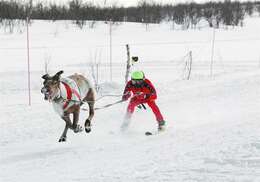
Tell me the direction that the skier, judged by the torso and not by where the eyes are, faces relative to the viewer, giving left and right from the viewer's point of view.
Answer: facing the viewer and to the left of the viewer

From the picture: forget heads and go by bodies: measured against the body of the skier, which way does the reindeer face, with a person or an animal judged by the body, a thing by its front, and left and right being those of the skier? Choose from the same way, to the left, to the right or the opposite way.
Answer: the same way

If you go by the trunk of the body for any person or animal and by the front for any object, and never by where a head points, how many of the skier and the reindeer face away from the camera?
0

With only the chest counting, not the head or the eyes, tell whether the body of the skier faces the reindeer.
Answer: yes

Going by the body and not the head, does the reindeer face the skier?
no
